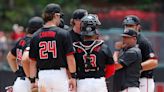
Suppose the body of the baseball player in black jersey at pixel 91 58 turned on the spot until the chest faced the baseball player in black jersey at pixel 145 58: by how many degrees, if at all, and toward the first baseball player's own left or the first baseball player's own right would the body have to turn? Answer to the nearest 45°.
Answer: approximately 45° to the first baseball player's own right

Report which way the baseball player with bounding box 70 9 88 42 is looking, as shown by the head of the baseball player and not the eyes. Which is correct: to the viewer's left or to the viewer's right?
to the viewer's right

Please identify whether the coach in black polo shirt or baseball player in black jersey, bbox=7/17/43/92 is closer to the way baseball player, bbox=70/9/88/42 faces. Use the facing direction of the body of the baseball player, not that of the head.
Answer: the coach in black polo shirt

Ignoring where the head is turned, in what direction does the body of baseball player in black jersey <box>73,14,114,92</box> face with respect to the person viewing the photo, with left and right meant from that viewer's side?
facing away from the viewer

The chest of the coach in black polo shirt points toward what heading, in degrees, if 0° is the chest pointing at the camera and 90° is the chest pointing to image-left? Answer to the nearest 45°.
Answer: approximately 45°
